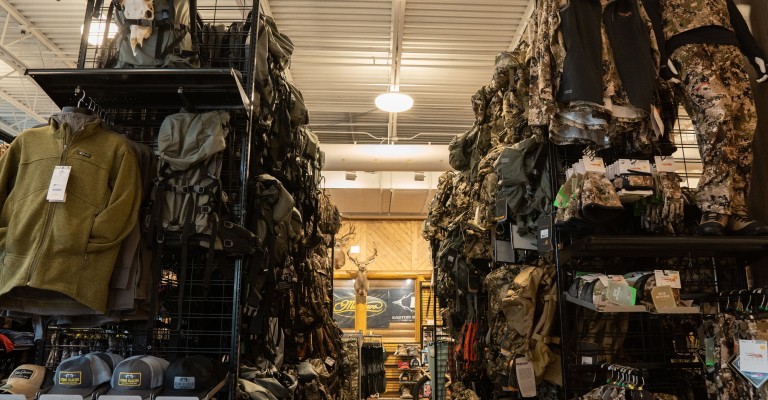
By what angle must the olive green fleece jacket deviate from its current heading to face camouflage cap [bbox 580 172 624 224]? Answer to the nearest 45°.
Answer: approximately 45° to its left

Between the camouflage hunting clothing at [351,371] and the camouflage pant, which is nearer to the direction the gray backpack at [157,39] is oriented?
the camouflage pant

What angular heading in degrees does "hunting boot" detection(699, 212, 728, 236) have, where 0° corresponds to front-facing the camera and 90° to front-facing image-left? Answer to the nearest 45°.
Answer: approximately 45°

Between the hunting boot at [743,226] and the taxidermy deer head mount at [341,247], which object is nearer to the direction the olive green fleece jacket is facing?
the hunting boot

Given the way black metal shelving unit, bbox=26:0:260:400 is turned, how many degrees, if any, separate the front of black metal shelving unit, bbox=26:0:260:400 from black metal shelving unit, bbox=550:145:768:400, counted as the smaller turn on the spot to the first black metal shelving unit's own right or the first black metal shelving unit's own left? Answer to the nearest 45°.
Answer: approximately 90° to the first black metal shelving unit's own left
